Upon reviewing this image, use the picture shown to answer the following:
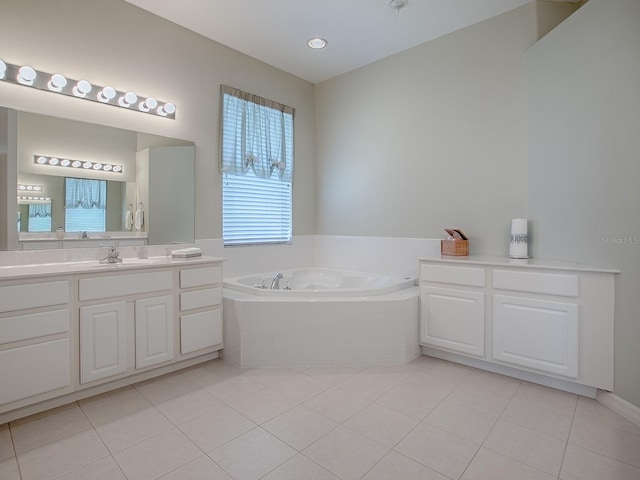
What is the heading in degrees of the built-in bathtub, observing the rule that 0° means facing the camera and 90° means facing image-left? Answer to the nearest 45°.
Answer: approximately 0°

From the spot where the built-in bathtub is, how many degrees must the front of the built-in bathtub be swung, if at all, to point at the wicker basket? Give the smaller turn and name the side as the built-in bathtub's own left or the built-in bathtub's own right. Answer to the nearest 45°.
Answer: approximately 90° to the built-in bathtub's own left

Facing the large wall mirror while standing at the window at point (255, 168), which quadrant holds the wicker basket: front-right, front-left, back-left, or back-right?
back-left

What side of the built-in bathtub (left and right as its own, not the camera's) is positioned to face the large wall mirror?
right

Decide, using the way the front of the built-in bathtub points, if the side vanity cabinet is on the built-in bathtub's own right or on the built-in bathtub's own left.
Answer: on the built-in bathtub's own left
